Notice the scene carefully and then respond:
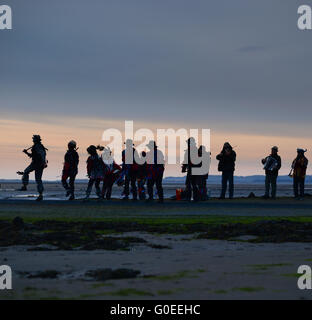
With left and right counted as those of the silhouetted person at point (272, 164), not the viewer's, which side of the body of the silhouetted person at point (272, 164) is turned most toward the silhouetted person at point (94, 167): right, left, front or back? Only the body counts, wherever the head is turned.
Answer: right

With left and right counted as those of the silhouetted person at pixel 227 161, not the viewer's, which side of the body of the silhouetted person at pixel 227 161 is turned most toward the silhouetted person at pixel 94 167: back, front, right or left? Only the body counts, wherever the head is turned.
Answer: right

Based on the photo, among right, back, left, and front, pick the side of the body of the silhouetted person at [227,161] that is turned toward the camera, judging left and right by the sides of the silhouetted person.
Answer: front

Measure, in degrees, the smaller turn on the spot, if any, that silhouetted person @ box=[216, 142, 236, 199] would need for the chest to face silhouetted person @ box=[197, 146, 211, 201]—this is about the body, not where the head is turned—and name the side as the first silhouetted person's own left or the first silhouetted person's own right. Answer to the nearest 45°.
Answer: approximately 45° to the first silhouetted person's own right

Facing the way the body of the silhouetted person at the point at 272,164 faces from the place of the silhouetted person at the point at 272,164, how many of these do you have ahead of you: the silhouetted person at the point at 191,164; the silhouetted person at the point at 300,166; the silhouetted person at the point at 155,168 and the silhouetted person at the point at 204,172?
3

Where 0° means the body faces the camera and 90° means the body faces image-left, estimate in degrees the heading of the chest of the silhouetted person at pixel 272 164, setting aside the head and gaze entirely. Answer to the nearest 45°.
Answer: approximately 45°

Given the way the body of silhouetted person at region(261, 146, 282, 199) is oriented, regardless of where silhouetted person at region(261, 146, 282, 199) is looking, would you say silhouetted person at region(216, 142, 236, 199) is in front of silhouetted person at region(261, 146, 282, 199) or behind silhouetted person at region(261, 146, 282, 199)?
in front

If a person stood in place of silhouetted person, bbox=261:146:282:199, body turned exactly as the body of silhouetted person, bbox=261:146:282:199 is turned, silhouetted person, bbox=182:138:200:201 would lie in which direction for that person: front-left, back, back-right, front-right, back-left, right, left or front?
front

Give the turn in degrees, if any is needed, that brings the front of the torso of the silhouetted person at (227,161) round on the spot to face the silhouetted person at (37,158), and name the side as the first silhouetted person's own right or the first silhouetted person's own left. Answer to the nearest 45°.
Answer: approximately 45° to the first silhouetted person's own right
